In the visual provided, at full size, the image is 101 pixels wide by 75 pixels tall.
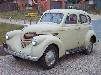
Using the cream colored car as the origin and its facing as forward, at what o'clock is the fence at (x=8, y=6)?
The fence is roughly at 4 o'clock from the cream colored car.

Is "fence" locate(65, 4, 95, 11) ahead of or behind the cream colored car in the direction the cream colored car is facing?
behind

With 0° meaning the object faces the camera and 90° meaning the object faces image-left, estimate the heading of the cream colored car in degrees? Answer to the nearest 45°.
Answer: approximately 45°
